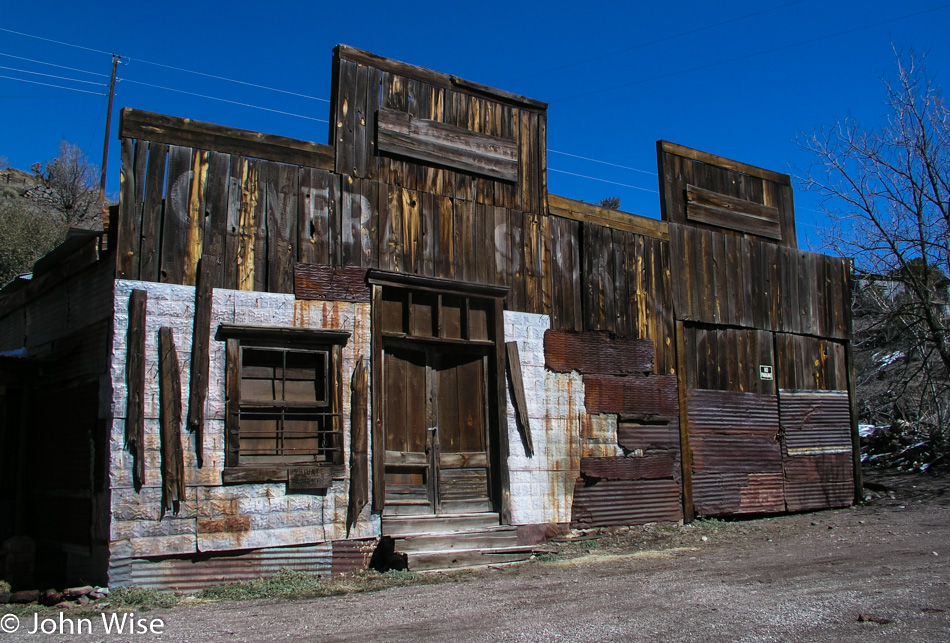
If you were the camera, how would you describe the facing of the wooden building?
facing the viewer and to the right of the viewer

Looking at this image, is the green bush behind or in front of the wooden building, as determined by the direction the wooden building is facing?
behind
